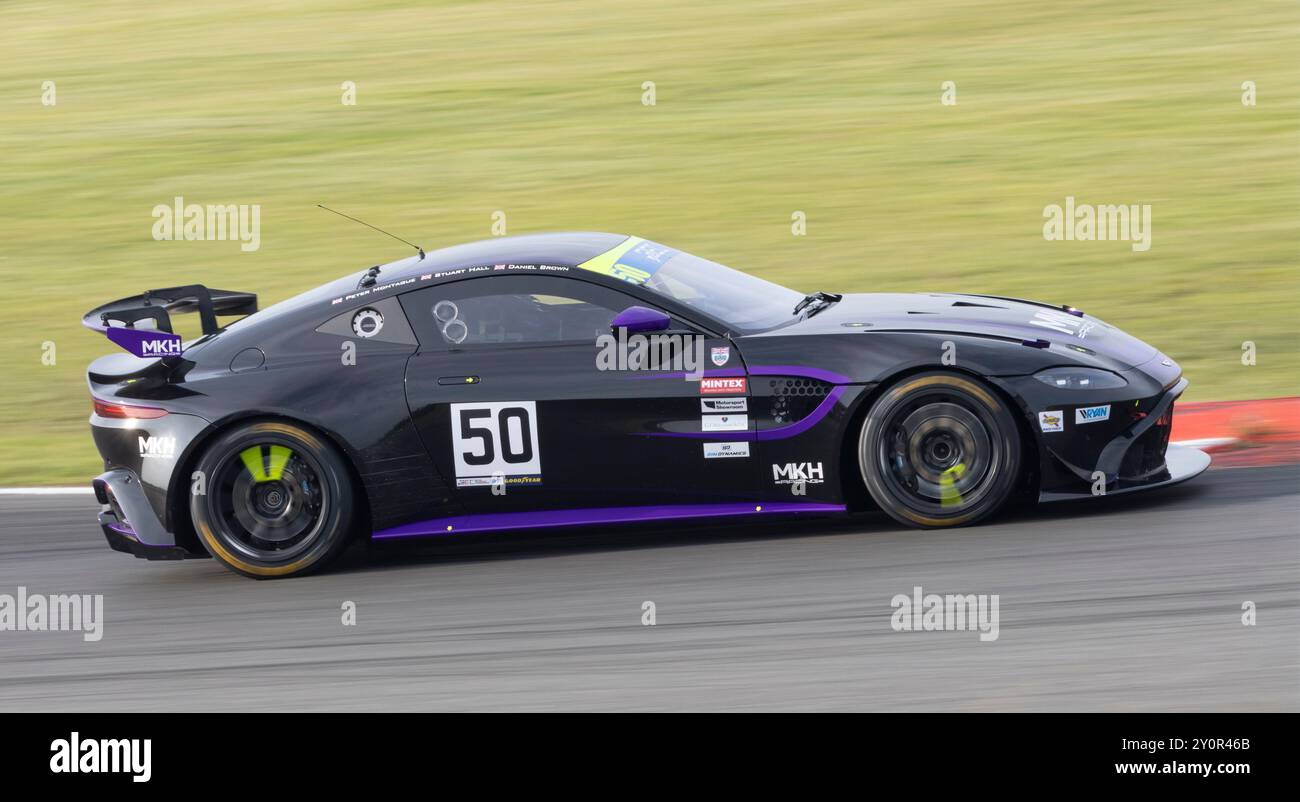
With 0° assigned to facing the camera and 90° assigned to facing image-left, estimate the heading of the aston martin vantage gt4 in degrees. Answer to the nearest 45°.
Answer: approximately 270°
